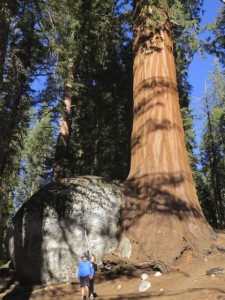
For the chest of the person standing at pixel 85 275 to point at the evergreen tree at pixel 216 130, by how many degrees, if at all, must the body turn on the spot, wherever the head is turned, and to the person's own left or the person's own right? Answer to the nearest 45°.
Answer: approximately 135° to the person's own left

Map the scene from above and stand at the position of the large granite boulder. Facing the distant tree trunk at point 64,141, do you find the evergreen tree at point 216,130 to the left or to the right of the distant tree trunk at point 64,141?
right

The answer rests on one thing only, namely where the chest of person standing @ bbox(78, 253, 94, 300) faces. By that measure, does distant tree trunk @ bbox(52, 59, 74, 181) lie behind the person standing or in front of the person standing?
behind

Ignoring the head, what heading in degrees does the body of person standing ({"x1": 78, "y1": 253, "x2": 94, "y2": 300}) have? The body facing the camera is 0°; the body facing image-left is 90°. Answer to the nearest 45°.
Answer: approximately 0°

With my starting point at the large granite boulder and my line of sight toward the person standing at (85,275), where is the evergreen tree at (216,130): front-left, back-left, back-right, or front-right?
back-left
